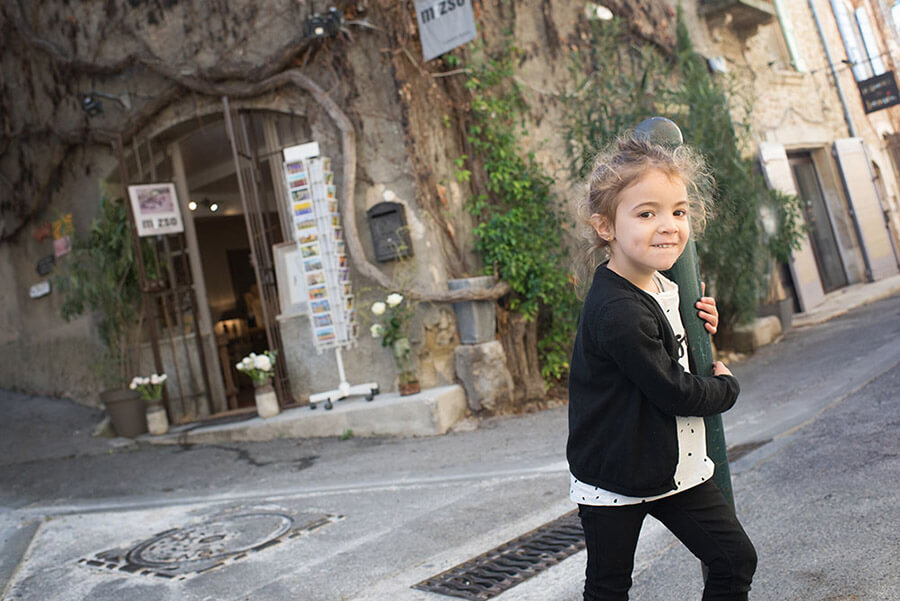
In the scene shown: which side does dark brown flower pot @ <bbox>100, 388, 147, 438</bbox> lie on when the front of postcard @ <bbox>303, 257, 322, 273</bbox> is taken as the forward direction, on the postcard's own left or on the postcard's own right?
on the postcard's own right

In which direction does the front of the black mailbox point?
toward the camera

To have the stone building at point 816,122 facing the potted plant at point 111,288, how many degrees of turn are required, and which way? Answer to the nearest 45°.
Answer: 0° — it already faces it

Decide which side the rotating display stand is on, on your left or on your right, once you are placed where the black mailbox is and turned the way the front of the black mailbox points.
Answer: on your right

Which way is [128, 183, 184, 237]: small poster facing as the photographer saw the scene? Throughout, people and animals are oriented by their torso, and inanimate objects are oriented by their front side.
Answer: facing the viewer

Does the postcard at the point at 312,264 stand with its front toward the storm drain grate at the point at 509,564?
yes

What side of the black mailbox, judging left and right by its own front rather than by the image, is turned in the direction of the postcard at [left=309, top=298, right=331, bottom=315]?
right

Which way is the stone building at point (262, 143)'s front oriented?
toward the camera

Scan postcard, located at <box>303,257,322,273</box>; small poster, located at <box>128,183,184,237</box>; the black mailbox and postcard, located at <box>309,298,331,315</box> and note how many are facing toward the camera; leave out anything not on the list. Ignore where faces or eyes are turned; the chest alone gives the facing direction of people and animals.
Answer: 4

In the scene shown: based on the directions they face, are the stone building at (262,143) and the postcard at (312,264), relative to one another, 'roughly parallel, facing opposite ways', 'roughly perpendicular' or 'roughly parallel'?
roughly parallel

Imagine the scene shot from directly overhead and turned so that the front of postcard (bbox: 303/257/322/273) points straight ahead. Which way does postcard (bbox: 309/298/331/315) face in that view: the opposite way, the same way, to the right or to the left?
the same way

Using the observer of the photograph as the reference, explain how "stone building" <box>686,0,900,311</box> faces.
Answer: facing the viewer and to the left of the viewer
